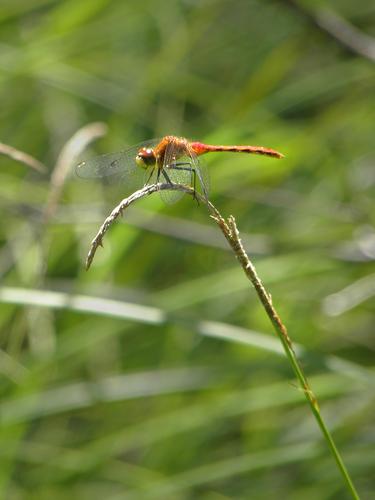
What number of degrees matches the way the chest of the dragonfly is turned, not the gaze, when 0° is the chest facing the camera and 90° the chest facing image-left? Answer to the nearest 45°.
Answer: approximately 90°
